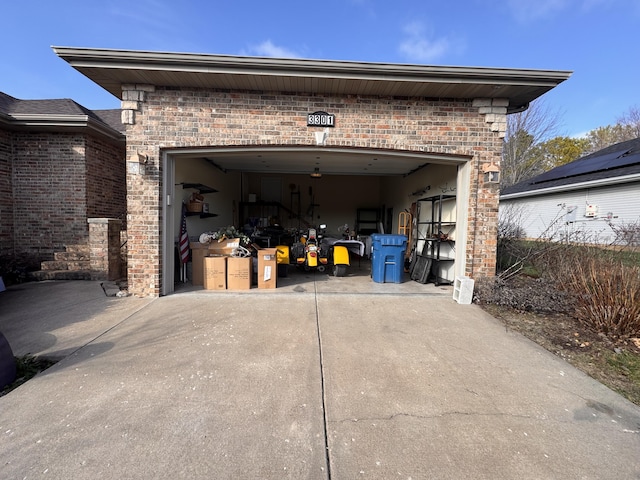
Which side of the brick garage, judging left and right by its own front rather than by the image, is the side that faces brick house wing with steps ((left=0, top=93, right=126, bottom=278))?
right

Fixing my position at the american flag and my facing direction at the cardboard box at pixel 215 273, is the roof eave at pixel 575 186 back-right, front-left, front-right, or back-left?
front-left

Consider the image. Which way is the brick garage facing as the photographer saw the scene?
facing the viewer

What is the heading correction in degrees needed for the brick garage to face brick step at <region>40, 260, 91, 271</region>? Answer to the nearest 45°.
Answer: approximately 90° to its right

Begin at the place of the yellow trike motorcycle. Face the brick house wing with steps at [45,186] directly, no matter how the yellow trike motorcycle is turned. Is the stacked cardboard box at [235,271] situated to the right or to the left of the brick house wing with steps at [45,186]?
left

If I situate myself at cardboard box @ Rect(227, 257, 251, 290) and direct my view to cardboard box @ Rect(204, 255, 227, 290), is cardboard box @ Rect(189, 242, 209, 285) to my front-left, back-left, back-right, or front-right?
front-right

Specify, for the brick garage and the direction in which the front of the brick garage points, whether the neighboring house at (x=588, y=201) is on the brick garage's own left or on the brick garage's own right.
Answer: on the brick garage's own left
